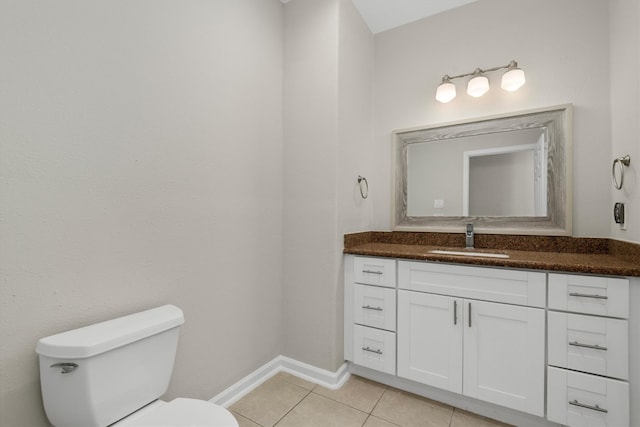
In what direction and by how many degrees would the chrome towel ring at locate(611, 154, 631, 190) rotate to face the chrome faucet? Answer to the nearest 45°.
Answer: approximately 45° to its right

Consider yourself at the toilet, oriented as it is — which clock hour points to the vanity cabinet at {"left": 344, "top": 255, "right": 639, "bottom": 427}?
The vanity cabinet is roughly at 11 o'clock from the toilet.

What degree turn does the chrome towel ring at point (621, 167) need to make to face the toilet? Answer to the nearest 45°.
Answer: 0° — it already faces it

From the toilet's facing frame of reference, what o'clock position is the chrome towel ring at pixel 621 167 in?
The chrome towel ring is roughly at 11 o'clock from the toilet.

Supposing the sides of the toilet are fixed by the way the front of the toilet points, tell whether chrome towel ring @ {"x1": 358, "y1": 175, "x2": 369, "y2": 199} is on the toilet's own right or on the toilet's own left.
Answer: on the toilet's own left

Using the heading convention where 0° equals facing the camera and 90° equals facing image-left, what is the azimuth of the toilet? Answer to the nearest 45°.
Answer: approximately 315°

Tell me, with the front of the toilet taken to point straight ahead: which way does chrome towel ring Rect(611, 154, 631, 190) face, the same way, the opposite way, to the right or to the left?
the opposite way

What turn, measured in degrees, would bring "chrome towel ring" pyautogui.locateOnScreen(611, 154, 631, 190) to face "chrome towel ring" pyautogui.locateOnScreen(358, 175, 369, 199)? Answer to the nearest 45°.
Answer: approximately 45° to its right

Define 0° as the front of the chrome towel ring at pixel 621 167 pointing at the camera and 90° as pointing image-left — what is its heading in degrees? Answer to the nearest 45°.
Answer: approximately 45°

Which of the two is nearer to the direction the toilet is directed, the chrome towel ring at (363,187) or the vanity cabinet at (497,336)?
the vanity cabinet
